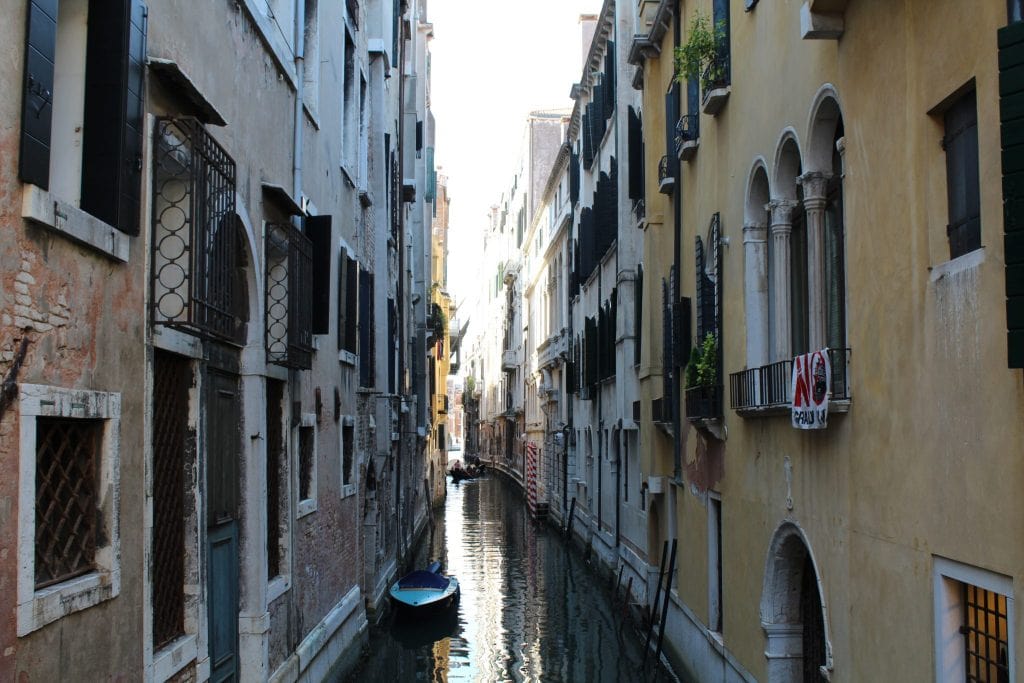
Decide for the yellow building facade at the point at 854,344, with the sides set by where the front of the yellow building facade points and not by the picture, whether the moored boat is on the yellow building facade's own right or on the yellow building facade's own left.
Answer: on the yellow building facade's own right

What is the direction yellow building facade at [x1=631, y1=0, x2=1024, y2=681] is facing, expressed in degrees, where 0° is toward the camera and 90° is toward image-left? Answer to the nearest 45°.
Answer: approximately 45°
